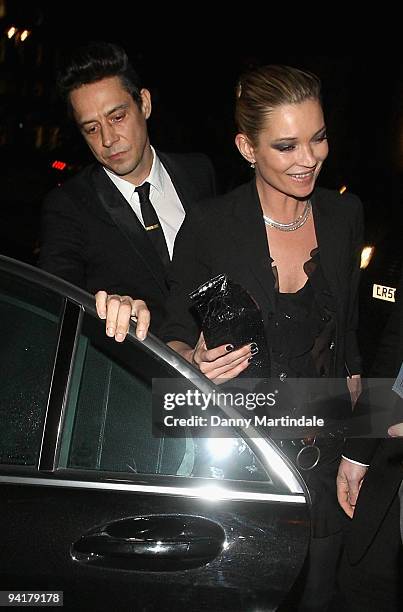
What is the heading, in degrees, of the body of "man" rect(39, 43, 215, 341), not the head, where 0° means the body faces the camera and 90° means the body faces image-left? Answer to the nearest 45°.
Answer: approximately 0°

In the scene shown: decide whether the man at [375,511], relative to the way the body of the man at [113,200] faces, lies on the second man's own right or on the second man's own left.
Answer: on the second man's own left

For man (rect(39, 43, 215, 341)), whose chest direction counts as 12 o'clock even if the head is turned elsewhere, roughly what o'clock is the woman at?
The woman is roughly at 10 o'clock from the man.
